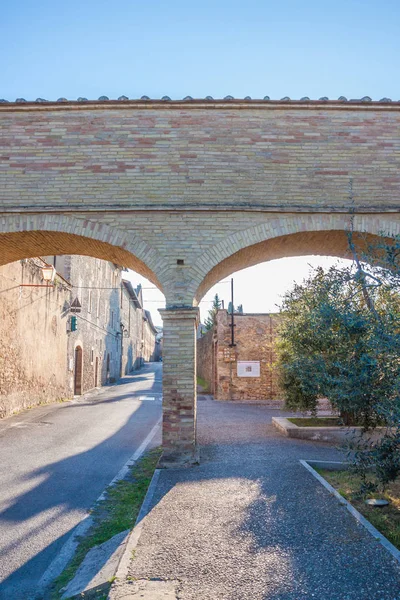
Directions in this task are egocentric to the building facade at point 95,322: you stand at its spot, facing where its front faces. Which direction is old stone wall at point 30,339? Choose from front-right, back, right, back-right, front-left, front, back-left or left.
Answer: right

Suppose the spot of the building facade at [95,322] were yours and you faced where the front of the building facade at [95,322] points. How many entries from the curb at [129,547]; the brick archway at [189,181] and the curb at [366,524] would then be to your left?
0

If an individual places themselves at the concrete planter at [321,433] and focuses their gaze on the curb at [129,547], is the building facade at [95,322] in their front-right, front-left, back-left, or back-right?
back-right

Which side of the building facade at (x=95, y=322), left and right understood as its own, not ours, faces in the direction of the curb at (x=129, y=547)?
right

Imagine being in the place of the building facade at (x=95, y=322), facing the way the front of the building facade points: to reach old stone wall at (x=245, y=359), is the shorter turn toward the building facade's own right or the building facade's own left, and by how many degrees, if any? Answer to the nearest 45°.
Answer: approximately 45° to the building facade's own right

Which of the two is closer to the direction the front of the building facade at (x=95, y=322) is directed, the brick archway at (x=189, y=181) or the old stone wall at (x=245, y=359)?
the old stone wall

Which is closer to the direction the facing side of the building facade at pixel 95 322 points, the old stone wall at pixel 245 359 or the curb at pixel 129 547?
the old stone wall

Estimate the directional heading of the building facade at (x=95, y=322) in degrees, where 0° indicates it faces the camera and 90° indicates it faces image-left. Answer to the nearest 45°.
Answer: approximately 270°

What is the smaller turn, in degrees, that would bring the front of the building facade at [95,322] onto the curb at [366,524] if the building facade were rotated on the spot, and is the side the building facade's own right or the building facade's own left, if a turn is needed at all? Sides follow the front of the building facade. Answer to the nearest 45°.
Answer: approximately 90° to the building facade's own right

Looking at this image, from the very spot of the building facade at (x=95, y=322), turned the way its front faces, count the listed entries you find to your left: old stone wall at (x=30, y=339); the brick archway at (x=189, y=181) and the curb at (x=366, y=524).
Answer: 0

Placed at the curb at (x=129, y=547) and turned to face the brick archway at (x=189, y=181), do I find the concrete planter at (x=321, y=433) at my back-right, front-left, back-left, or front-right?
front-right

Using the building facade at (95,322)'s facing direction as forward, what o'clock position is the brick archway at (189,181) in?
The brick archway is roughly at 3 o'clock from the building facade.
